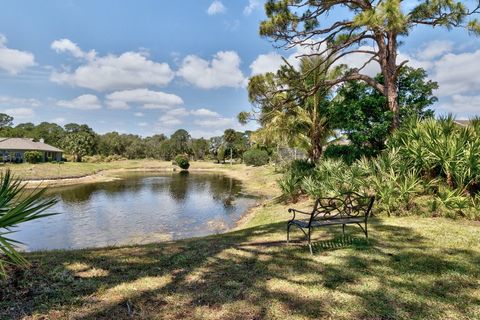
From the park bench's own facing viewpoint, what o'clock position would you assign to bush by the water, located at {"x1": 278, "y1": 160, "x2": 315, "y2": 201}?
The bush by the water is roughly at 1 o'clock from the park bench.

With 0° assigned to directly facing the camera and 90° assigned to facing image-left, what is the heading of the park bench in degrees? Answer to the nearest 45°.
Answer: approximately 135°

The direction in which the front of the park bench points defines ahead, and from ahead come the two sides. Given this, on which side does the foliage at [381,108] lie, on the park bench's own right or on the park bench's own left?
on the park bench's own right

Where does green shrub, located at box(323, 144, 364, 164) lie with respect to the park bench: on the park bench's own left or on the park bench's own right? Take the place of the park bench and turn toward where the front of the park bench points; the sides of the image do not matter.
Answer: on the park bench's own right

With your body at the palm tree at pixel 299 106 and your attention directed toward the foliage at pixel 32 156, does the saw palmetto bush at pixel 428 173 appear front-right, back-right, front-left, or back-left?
back-left

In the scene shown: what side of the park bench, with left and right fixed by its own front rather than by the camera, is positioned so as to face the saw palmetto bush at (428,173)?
right

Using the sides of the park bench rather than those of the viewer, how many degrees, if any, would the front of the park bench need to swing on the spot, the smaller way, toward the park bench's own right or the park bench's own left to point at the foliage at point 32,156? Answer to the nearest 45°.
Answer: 0° — it already faces it
